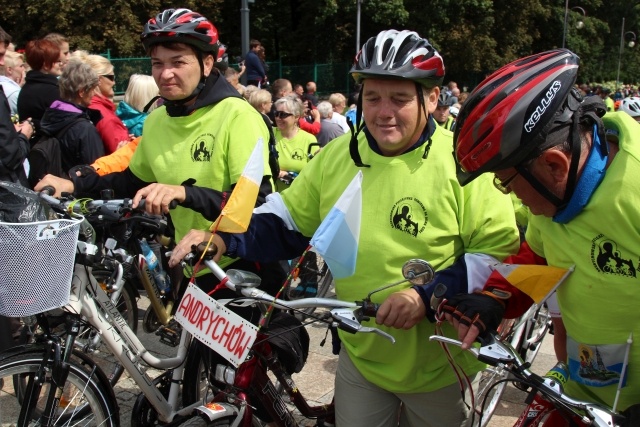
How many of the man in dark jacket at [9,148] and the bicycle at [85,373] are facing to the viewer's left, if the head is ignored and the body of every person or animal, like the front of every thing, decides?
1

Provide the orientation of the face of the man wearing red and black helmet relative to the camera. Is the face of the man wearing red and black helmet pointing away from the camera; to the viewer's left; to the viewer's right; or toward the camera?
to the viewer's left

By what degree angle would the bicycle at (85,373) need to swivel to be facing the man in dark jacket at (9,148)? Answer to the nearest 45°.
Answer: approximately 90° to its right

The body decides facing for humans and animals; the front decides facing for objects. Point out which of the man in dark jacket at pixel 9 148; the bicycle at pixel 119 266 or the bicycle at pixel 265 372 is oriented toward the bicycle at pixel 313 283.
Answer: the man in dark jacket

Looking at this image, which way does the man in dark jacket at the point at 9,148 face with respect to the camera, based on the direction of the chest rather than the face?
to the viewer's right

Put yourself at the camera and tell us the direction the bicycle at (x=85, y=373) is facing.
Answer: facing to the left of the viewer
